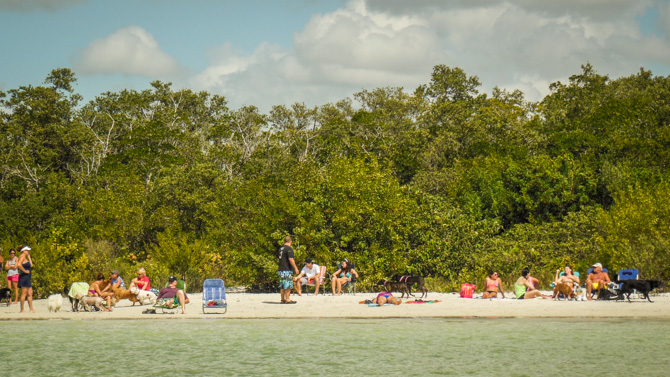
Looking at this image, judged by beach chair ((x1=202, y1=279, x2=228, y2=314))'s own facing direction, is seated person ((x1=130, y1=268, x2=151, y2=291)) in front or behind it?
behind

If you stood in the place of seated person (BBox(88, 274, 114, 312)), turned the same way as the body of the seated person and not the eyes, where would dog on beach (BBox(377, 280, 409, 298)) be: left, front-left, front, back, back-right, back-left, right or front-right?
front

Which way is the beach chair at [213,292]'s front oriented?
toward the camera

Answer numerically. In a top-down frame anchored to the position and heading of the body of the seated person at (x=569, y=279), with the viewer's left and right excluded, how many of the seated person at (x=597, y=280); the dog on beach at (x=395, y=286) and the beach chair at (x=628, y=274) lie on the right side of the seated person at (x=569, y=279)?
1

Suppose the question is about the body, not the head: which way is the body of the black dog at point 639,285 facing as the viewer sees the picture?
to the viewer's right

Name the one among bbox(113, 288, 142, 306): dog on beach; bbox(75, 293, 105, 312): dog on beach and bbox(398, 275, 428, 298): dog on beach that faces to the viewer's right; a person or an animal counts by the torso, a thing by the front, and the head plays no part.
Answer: bbox(113, 288, 142, 306): dog on beach

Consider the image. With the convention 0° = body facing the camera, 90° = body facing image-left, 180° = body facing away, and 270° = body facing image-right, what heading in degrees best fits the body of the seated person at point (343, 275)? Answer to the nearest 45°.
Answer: approximately 45°

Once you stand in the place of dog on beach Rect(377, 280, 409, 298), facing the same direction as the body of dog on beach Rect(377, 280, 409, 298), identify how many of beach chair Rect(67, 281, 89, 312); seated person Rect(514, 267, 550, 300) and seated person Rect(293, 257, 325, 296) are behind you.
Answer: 1

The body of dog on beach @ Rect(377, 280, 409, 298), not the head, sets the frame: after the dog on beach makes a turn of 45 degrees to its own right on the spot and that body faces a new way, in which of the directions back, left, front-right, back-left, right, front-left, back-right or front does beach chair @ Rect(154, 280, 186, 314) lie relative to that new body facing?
left

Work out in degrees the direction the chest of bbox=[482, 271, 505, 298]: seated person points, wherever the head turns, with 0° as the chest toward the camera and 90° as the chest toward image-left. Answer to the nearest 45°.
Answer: approximately 0°

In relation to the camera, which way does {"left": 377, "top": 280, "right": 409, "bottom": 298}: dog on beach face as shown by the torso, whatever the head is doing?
to the viewer's left

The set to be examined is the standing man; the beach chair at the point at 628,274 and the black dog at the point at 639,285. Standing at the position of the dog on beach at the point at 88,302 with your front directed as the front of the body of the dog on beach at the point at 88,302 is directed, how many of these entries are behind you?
3

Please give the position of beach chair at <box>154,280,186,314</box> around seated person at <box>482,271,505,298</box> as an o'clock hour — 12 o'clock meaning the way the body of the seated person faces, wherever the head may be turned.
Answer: The beach chair is roughly at 2 o'clock from the seated person.

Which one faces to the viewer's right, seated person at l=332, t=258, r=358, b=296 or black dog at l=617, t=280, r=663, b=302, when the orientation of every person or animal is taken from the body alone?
the black dog

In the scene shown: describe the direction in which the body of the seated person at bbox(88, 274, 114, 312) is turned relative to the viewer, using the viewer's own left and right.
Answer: facing to the right of the viewer

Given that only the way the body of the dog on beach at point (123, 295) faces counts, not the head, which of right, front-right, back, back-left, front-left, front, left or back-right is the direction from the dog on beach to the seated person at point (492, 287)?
back

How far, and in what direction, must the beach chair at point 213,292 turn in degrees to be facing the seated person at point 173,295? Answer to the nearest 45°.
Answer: approximately 90° to its right

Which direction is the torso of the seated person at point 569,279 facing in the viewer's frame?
toward the camera
